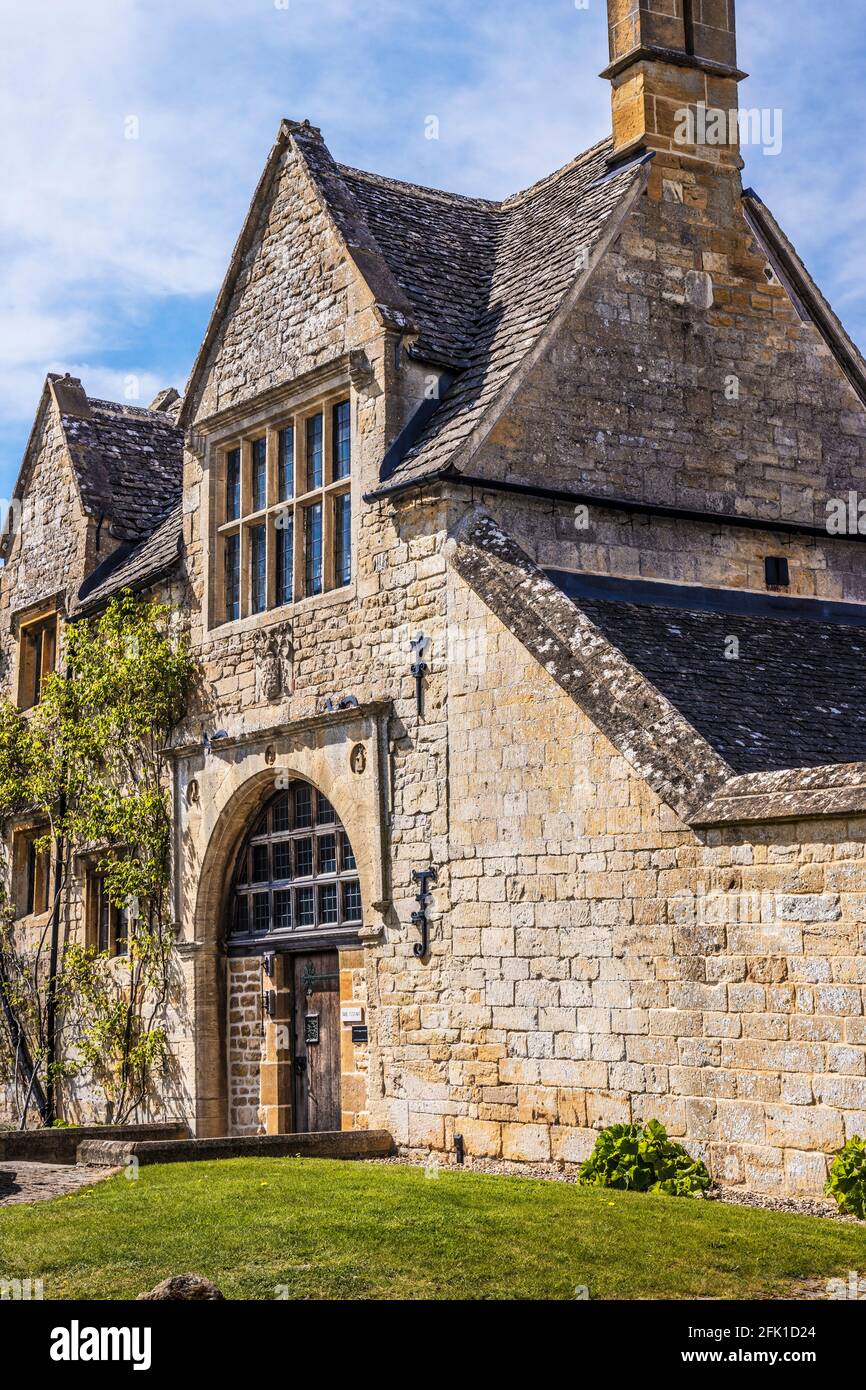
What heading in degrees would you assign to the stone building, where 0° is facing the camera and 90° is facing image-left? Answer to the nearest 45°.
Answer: approximately 45°

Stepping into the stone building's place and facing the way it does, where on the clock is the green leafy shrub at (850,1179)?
The green leafy shrub is roughly at 10 o'clock from the stone building.

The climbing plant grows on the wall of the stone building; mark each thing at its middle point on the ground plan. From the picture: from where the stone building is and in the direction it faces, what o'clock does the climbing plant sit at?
The climbing plant is roughly at 3 o'clock from the stone building.
